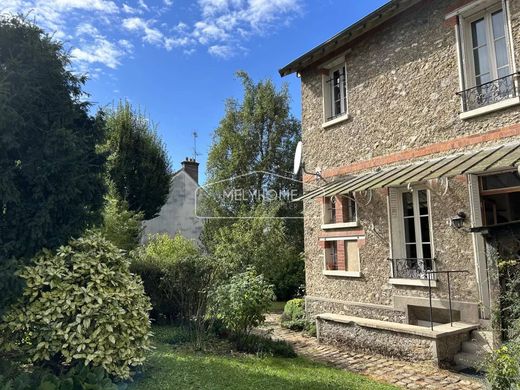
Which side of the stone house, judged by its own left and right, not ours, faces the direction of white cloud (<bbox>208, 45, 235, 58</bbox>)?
right

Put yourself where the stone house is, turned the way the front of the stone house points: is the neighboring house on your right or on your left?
on your right

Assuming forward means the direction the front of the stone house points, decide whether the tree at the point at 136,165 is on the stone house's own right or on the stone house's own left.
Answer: on the stone house's own right

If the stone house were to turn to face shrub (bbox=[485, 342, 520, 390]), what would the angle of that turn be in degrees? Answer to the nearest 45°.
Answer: approximately 45° to its left

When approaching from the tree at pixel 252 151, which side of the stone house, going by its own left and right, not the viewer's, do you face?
right

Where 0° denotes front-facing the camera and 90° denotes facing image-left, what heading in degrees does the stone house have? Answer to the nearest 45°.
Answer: approximately 45°

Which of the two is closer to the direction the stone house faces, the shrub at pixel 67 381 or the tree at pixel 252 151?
the shrub

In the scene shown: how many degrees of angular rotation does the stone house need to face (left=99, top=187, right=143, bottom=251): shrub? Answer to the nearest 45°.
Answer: approximately 45° to its right

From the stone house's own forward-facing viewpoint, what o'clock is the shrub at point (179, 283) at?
The shrub is roughly at 1 o'clock from the stone house.
